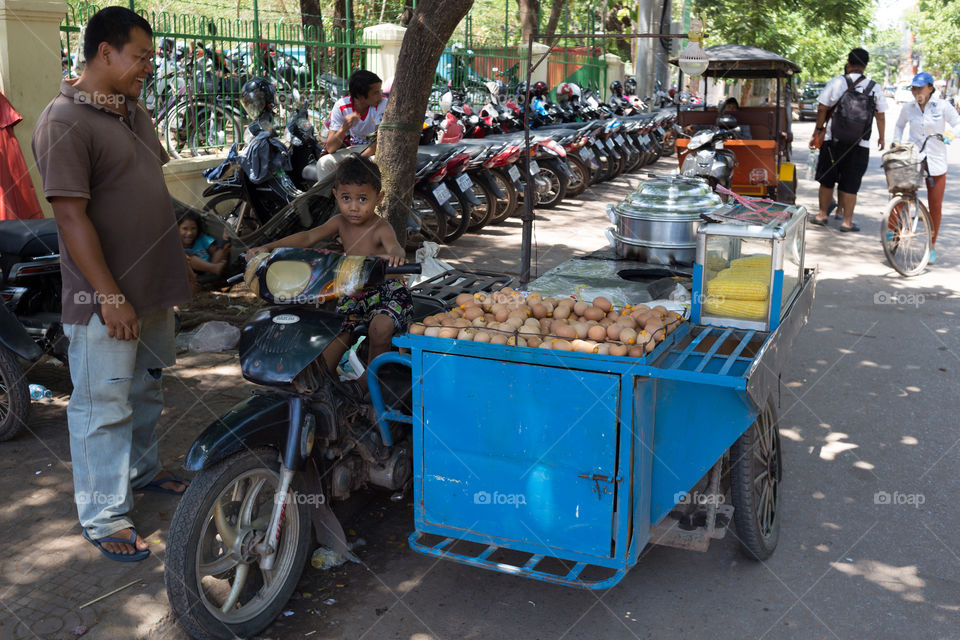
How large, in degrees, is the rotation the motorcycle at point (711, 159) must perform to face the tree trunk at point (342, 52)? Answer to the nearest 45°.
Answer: approximately 45° to its right

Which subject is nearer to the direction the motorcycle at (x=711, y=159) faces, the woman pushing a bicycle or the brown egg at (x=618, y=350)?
the brown egg

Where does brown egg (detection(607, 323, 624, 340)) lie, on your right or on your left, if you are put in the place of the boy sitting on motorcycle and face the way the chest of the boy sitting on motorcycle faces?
on your left

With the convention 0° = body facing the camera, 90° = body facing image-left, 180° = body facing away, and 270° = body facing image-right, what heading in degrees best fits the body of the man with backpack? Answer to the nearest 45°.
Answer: approximately 180°

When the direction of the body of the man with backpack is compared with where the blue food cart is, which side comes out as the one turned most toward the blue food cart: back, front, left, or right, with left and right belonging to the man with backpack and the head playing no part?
back

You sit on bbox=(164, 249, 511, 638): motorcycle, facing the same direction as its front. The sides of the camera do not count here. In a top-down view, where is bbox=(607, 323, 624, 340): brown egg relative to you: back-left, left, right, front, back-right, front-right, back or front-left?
back-left

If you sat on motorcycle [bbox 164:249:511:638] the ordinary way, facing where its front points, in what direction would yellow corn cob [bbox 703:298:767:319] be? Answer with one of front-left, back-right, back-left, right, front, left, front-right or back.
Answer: back-left
